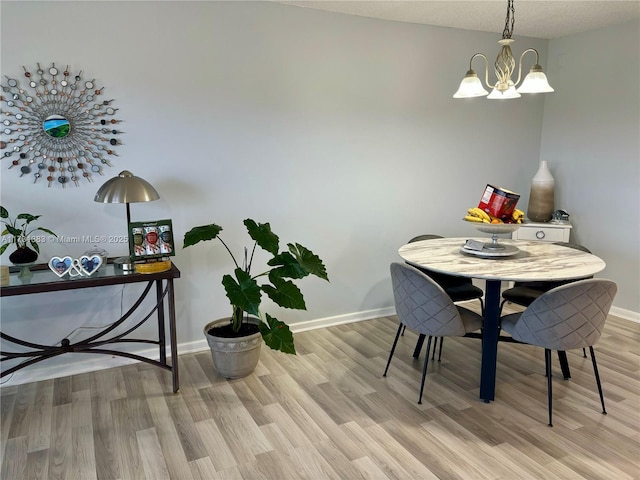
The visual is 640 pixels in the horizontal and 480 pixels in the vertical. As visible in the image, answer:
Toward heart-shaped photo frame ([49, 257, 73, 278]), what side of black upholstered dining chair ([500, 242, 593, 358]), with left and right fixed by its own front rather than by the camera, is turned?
front

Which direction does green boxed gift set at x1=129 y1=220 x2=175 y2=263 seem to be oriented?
toward the camera

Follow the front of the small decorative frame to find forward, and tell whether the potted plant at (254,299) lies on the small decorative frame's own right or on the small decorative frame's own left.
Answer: on the small decorative frame's own left

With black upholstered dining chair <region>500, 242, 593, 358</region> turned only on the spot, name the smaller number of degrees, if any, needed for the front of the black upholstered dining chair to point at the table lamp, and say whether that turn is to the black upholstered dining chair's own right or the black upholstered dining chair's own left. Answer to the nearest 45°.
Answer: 0° — it already faces it

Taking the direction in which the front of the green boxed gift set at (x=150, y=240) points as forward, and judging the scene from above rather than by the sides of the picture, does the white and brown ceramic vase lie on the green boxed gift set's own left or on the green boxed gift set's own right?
on the green boxed gift set's own left

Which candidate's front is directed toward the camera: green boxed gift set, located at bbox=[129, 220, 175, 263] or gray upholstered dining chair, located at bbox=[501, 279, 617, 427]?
the green boxed gift set

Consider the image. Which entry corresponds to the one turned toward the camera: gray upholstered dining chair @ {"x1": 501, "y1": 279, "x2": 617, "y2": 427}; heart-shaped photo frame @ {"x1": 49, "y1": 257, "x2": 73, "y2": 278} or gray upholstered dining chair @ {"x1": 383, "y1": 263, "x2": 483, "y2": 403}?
the heart-shaped photo frame

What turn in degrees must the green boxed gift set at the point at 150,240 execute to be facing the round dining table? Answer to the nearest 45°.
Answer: approximately 90° to its left

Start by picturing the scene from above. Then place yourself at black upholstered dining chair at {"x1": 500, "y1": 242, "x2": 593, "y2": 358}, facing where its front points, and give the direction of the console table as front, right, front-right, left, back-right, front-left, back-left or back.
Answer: front

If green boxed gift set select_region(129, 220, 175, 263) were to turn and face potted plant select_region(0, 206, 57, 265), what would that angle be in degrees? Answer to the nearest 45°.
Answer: approximately 90° to its right

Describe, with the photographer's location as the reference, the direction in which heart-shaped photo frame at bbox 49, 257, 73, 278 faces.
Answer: facing the viewer

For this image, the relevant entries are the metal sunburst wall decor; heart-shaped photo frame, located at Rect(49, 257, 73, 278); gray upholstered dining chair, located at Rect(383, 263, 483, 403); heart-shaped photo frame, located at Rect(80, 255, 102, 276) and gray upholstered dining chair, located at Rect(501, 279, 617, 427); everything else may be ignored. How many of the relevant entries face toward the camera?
3
